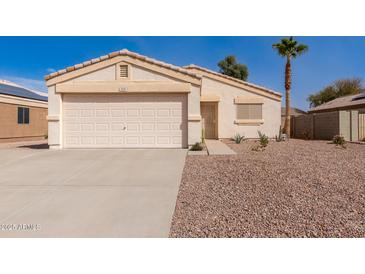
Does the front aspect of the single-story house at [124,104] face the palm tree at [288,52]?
no

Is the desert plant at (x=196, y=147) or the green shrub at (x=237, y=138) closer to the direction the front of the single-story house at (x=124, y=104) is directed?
the desert plant

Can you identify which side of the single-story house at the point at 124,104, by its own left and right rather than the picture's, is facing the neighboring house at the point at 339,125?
left

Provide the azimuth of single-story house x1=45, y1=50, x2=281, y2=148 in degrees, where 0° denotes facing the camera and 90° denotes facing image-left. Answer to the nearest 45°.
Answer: approximately 0°

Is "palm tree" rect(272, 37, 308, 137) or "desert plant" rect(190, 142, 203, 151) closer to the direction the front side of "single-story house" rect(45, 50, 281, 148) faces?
the desert plant

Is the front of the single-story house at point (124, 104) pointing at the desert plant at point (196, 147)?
no

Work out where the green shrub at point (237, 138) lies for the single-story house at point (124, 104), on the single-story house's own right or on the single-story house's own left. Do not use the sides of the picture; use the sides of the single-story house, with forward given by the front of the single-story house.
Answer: on the single-story house's own left

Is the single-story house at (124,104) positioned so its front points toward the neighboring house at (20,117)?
no

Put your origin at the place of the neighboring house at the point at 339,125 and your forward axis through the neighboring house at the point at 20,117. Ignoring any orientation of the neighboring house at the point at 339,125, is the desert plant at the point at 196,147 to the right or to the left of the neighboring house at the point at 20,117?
left

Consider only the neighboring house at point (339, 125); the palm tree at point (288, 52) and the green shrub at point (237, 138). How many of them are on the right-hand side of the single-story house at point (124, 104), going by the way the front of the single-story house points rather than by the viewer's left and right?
0
